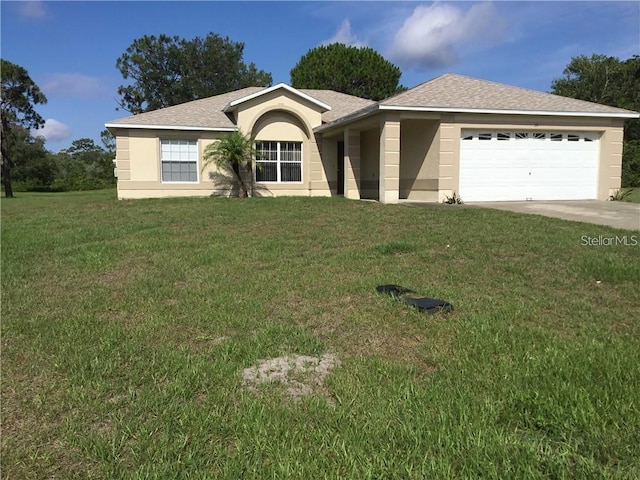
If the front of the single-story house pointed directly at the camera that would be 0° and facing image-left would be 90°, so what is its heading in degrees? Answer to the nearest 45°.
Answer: approximately 0°

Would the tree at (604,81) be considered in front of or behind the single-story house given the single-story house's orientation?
behind

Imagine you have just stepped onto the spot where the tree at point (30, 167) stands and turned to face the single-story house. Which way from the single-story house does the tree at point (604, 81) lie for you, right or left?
left

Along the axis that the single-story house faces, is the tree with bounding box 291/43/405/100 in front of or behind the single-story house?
behind

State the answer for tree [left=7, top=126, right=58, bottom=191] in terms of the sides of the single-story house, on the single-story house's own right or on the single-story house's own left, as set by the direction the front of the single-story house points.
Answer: on the single-story house's own right

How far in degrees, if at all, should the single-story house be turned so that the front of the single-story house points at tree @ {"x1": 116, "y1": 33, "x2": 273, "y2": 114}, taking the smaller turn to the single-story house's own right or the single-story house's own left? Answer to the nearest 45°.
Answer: approximately 135° to the single-story house's own right

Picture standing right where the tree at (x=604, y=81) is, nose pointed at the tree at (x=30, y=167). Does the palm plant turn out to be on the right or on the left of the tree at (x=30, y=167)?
left

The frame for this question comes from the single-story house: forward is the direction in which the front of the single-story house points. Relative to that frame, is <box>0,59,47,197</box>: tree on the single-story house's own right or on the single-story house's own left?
on the single-story house's own right
